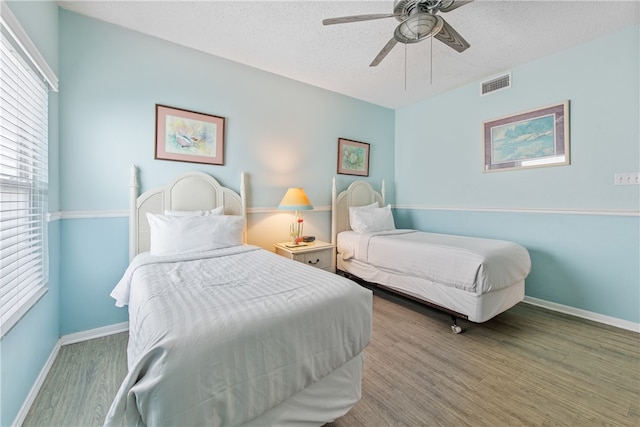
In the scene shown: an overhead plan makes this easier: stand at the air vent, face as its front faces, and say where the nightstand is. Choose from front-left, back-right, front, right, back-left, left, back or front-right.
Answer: front

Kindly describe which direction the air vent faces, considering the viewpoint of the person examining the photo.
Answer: facing the viewer and to the left of the viewer

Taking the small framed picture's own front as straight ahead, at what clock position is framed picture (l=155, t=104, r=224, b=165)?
The framed picture is roughly at 3 o'clock from the small framed picture.

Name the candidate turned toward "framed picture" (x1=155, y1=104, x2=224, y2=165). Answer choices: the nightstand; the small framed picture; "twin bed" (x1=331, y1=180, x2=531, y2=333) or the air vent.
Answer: the air vent

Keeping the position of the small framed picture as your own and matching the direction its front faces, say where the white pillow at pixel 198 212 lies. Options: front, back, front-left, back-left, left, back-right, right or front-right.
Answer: right

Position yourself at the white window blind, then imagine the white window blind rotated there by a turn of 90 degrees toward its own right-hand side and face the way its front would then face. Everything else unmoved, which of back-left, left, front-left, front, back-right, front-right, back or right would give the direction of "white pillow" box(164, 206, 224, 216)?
left

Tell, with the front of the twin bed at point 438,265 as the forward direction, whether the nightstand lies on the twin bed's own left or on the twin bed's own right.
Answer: on the twin bed's own right

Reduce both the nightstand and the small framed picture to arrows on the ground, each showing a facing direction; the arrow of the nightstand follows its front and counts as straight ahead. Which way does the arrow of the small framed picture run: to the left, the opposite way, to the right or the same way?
the same way

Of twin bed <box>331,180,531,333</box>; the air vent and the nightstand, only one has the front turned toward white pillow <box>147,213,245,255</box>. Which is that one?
the air vent

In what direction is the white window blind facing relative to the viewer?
to the viewer's right

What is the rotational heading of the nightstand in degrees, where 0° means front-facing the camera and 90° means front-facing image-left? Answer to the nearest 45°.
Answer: approximately 315°

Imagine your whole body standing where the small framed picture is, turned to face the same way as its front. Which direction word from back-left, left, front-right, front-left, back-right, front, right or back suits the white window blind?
right

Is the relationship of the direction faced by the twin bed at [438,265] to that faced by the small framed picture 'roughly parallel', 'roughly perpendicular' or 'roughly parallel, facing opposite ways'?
roughly parallel

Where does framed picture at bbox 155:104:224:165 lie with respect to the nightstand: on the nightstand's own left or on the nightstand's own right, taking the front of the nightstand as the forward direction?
on the nightstand's own right

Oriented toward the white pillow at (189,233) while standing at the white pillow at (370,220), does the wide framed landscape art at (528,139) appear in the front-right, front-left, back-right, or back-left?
back-left

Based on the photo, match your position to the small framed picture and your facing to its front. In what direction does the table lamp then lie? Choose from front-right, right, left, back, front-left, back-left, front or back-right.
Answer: right

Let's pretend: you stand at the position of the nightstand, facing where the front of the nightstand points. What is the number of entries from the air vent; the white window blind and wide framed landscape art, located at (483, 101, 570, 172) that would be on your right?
1

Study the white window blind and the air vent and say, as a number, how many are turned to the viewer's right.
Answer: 1

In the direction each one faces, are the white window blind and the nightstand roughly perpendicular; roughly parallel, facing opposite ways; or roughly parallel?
roughly perpendicular

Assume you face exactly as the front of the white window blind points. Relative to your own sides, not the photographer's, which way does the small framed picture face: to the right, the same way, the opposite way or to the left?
to the right
